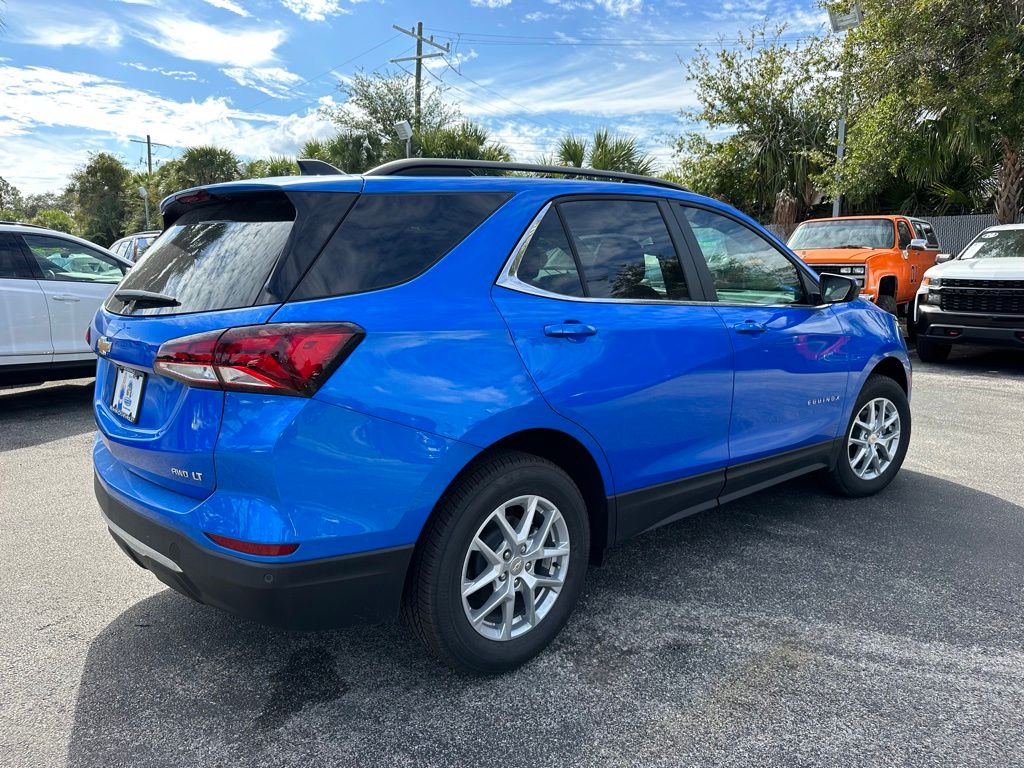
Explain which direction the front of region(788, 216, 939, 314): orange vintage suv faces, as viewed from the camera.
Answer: facing the viewer and to the left of the viewer

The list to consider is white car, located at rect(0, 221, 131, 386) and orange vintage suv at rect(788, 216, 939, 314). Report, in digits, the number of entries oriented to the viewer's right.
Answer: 1

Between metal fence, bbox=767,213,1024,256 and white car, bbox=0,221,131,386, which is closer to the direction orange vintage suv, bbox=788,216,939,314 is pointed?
the white car

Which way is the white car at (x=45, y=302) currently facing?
to the viewer's right

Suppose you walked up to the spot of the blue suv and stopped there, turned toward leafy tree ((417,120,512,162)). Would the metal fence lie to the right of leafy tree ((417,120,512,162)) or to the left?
right

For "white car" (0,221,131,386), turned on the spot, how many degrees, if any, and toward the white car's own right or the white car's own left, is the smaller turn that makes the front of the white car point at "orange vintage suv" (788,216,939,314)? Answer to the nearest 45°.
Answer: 0° — it already faces it

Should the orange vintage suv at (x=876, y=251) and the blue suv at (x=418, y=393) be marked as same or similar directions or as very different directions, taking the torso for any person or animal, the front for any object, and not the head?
very different directions

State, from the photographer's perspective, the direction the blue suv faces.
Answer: facing away from the viewer and to the right of the viewer

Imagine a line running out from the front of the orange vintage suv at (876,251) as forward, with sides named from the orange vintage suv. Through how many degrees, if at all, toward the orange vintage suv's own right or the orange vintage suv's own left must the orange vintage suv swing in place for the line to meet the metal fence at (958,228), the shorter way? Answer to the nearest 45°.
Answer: approximately 135° to the orange vintage suv's own right

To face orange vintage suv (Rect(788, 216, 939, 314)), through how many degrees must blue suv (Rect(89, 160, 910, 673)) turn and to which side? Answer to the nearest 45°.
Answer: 0° — it already faces it

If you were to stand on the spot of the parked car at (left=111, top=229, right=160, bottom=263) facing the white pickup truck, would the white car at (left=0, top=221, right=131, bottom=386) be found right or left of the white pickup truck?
right
